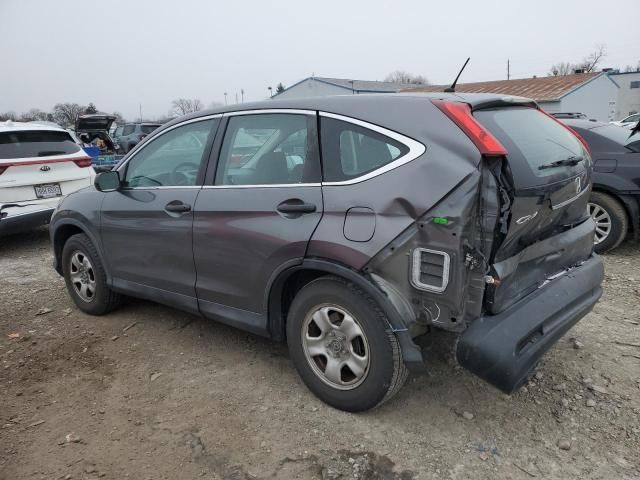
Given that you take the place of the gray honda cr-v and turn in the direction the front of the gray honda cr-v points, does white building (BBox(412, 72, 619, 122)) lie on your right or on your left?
on your right

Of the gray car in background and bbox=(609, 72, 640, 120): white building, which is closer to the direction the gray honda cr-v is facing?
the gray car in background

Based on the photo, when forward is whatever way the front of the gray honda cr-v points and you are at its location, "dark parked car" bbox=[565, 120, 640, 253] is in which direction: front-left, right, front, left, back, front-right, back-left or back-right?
right

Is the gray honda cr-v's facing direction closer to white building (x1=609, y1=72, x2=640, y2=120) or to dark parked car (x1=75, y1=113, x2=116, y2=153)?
the dark parked car

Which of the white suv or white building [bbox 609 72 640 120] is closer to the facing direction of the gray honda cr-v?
the white suv

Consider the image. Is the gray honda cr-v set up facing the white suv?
yes

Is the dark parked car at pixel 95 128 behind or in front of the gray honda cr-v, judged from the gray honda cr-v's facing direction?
in front

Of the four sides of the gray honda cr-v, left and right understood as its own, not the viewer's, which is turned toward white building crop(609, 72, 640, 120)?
right

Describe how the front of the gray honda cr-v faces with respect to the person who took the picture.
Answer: facing away from the viewer and to the left of the viewer
